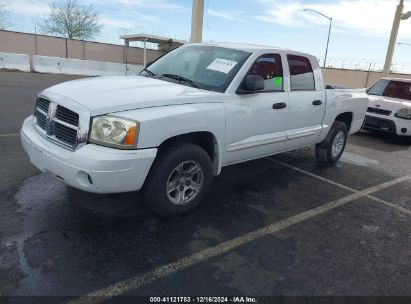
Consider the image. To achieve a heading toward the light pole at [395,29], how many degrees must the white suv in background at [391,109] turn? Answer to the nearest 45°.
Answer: approximately 135° to its right

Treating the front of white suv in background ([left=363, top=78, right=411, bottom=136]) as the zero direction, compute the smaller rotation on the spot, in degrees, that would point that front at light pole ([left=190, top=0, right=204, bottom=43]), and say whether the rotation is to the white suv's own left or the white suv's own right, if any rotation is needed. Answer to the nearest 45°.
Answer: approximately 90° to the white suv's own right

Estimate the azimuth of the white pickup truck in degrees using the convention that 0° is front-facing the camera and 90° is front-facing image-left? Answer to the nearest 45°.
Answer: approximately 45°

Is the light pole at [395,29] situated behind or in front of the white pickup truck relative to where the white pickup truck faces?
behind

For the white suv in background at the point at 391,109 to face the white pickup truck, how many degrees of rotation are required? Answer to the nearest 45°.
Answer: approximately 45° to its left

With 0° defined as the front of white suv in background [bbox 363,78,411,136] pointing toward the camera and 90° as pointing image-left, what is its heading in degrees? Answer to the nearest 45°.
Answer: approximately 45°

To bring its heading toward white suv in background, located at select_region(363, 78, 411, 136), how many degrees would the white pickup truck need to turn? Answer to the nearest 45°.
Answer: approximately 180°
